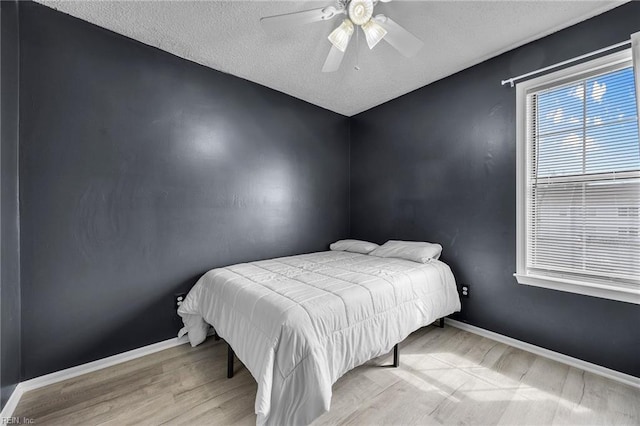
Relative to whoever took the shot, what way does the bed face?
facing the viewer and to the left of the viewer

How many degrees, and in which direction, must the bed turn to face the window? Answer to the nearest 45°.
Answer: approximately 135° to its left
